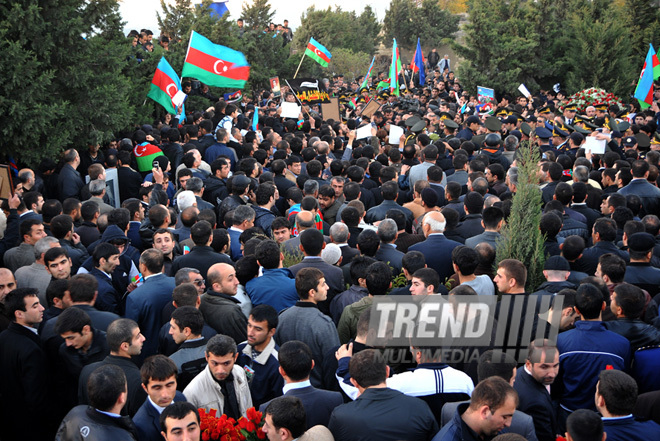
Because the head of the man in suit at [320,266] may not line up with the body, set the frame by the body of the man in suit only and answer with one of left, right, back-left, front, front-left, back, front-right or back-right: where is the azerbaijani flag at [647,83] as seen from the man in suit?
front-right

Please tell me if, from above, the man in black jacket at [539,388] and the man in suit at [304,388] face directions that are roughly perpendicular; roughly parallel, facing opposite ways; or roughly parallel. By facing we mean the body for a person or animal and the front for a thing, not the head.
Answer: roughly parallel, facing opposite ways

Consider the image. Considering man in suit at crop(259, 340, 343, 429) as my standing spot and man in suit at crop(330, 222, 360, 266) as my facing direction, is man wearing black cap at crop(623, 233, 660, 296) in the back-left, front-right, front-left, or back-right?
front-right

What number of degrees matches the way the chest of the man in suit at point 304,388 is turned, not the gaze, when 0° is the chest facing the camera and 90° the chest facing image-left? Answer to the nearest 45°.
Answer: approximately 180°

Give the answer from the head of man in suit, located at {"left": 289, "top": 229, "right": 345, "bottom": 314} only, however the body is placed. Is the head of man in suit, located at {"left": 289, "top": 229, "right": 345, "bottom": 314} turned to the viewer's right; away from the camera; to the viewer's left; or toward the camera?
away from the camera

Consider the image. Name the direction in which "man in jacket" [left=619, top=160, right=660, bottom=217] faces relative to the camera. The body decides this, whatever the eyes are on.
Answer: away from the camera

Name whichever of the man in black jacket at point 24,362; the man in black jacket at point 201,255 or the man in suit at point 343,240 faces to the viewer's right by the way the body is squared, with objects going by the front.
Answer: the man in black jacket at point 24,362

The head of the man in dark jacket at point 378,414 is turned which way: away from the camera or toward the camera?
away from the camera

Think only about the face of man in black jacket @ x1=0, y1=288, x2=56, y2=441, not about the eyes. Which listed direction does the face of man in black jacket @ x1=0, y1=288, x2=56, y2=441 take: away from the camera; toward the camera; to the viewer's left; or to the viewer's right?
to the viewer's right

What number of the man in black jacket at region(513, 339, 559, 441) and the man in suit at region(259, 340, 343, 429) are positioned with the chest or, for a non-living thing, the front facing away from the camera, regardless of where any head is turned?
1

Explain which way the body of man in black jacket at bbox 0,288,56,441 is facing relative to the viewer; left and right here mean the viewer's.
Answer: facing to the right of the viewer

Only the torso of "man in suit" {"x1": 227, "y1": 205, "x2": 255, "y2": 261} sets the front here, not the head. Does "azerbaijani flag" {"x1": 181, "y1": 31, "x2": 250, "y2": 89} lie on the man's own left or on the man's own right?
on the man's own left
